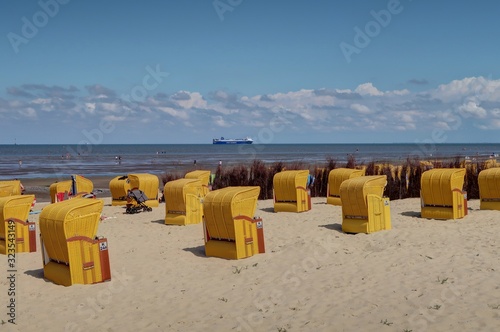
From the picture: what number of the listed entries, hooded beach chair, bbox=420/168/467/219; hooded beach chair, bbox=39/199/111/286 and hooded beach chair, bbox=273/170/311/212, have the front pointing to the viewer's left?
0

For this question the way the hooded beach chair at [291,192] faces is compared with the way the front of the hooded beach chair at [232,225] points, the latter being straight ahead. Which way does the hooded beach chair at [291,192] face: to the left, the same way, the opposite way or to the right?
the same way

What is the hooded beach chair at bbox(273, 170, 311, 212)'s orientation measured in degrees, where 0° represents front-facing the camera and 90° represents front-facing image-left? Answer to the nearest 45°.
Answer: approximately 225°

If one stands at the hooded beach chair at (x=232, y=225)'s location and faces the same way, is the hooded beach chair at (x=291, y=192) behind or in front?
in front

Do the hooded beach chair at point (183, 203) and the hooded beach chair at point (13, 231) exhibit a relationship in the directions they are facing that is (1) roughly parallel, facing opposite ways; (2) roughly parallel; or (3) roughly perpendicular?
roughly parallel

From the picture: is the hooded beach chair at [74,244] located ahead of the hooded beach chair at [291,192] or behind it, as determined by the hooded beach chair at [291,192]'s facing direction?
behind

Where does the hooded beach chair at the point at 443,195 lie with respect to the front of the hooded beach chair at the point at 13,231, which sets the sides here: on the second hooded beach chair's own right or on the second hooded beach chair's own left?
on the second hooded beach chair's own right

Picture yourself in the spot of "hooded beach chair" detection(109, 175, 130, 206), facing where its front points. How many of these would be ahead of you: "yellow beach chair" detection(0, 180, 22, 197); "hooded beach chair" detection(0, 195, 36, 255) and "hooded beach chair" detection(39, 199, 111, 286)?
0

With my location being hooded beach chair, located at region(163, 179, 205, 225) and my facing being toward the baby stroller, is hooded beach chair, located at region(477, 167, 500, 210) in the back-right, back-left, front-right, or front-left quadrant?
back-right

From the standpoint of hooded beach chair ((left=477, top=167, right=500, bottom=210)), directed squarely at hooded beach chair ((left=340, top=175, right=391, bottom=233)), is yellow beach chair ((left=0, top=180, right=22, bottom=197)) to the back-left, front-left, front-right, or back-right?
front-right
